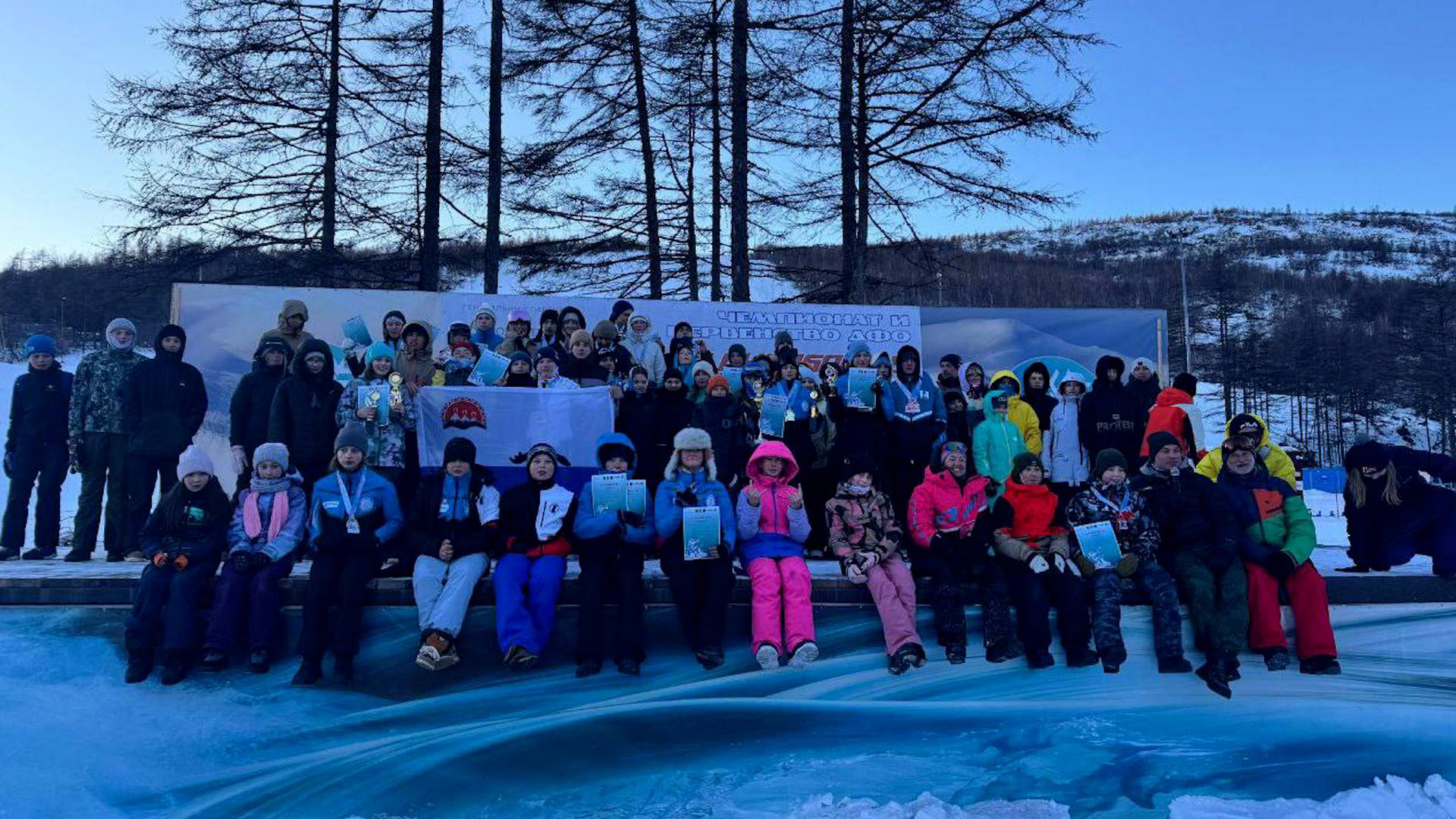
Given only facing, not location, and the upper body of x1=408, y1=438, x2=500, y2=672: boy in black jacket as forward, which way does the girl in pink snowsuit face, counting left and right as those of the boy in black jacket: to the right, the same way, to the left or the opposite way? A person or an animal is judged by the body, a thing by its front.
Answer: the same way

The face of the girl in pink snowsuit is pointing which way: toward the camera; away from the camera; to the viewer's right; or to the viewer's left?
toward the camera

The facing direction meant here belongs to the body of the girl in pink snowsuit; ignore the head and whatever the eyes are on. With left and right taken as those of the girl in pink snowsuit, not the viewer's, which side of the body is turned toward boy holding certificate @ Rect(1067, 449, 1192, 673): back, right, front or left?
left

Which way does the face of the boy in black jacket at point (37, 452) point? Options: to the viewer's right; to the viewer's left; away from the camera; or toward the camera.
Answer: toward the camera

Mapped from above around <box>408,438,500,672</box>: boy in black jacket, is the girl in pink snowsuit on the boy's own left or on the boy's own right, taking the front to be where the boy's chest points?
on the boy's own left

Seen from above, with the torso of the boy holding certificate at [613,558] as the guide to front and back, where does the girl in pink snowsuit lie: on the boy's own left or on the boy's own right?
on the boy's own left

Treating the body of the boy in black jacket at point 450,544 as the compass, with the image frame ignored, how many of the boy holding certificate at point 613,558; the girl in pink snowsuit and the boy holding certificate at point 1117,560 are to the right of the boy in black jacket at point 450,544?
0

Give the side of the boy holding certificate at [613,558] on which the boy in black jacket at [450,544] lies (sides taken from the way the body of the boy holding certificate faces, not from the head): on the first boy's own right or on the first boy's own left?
on the first boy's own right

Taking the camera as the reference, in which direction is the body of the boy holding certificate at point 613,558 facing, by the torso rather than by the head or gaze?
toward the camera

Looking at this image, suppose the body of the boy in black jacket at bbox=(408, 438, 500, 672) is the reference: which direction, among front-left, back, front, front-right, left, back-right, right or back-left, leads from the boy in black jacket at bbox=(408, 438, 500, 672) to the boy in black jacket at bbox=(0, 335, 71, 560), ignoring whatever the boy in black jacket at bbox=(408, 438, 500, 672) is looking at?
back-right

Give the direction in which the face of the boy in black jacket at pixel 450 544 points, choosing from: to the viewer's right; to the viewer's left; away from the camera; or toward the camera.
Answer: toward the camera

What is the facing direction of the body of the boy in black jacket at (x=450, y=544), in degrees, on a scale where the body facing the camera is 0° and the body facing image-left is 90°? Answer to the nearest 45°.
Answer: approximately 0°

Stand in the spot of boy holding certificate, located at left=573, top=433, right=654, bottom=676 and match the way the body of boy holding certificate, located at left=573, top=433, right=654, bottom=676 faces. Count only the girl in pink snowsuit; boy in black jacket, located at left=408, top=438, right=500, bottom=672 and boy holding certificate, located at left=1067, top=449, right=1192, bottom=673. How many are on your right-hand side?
1

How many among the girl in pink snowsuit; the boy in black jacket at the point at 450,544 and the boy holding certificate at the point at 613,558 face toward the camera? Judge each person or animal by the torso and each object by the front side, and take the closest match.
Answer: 3

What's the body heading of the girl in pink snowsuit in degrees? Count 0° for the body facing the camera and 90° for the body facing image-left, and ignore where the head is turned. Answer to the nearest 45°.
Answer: approximately 0°

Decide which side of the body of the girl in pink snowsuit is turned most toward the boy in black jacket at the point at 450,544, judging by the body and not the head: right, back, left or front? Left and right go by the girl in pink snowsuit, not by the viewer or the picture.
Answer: right
